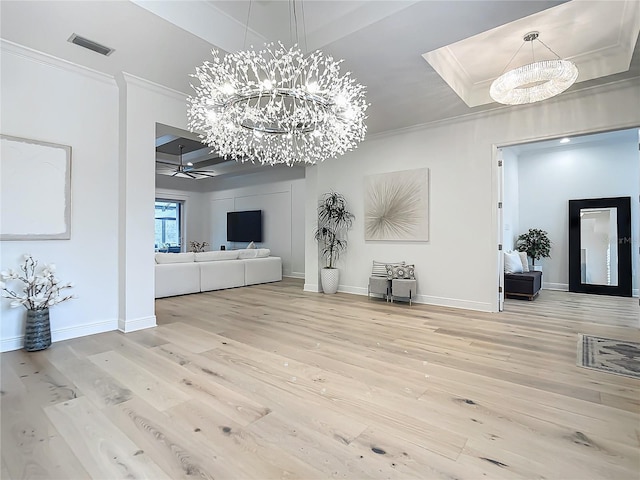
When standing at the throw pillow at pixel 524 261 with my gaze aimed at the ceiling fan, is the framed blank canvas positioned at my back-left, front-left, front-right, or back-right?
front-left

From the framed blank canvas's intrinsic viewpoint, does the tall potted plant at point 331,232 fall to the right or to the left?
on its left

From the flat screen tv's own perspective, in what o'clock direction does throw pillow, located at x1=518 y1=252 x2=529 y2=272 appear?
The throw pillow is roughly at 9 o'clock from the flat screen tv.

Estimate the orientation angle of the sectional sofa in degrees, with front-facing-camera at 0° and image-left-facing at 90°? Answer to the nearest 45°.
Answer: approximately 135°

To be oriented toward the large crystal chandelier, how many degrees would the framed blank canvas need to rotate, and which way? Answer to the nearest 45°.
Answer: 0° — it already faces it

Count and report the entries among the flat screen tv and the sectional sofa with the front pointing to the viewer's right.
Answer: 0

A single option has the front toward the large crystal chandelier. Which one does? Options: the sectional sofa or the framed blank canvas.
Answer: the framed blank canvas

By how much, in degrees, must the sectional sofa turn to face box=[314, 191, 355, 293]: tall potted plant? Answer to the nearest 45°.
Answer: approximately 135° to its right

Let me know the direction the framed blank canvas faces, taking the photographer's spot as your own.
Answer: facing the viewer and to the right of the viewer

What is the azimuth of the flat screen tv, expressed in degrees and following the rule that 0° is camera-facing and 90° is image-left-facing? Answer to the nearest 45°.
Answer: approximately 45°

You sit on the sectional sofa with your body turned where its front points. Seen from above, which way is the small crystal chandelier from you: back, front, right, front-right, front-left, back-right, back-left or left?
back

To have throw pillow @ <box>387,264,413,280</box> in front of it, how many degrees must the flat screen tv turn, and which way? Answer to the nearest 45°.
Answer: approximately 90° to its left

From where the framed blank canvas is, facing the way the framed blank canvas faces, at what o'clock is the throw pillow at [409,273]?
The throw pillow is roughly at 11 o'clock from the framed blank canvas.

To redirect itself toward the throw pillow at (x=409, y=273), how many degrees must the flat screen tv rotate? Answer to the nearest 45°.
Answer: approximately 90° to its left

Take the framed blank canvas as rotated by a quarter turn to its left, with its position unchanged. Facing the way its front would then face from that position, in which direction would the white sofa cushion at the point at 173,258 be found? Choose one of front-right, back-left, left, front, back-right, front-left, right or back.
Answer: front

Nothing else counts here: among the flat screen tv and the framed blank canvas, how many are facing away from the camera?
0
